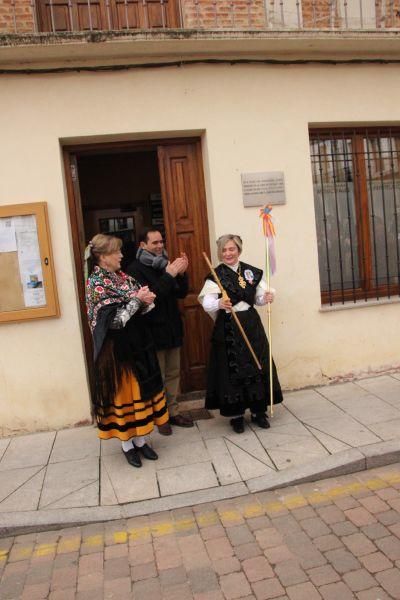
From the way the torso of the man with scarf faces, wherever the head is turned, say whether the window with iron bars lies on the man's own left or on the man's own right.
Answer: on the man's own left

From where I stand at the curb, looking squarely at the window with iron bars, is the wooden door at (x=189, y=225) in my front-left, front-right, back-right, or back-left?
front-left

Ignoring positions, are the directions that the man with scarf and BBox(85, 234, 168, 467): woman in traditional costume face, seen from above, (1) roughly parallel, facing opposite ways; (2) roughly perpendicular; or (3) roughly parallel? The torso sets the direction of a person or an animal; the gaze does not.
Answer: roughly parallel

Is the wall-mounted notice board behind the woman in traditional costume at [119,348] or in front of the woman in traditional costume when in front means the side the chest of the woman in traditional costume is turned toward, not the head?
behind

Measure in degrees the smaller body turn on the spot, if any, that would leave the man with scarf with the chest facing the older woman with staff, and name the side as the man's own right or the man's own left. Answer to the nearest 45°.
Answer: approximately 45° to the man's own left

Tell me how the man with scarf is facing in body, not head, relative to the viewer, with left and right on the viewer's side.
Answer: facing the viewer and to the right of the viewer

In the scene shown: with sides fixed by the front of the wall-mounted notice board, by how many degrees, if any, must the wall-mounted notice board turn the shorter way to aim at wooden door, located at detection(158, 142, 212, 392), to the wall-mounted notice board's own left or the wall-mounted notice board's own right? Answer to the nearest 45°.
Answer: approximately 90° to the wall-mounted notice board's own left

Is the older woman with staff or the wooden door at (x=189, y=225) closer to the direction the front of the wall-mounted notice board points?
the older woman with staff

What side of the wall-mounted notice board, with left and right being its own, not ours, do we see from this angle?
front

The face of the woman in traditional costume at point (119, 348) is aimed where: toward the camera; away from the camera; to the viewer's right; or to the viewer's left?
to the viewer's right

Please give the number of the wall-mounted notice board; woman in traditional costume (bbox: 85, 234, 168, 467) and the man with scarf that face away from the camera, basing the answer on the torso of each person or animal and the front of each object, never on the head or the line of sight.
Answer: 0
